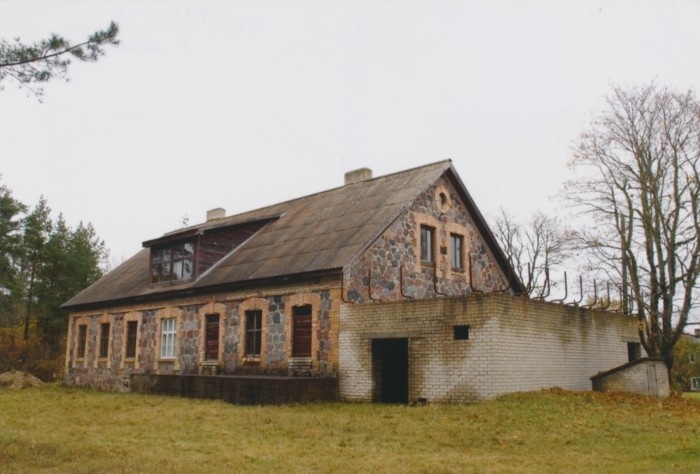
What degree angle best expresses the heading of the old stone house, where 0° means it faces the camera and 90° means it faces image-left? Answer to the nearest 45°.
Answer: approximately 45°
